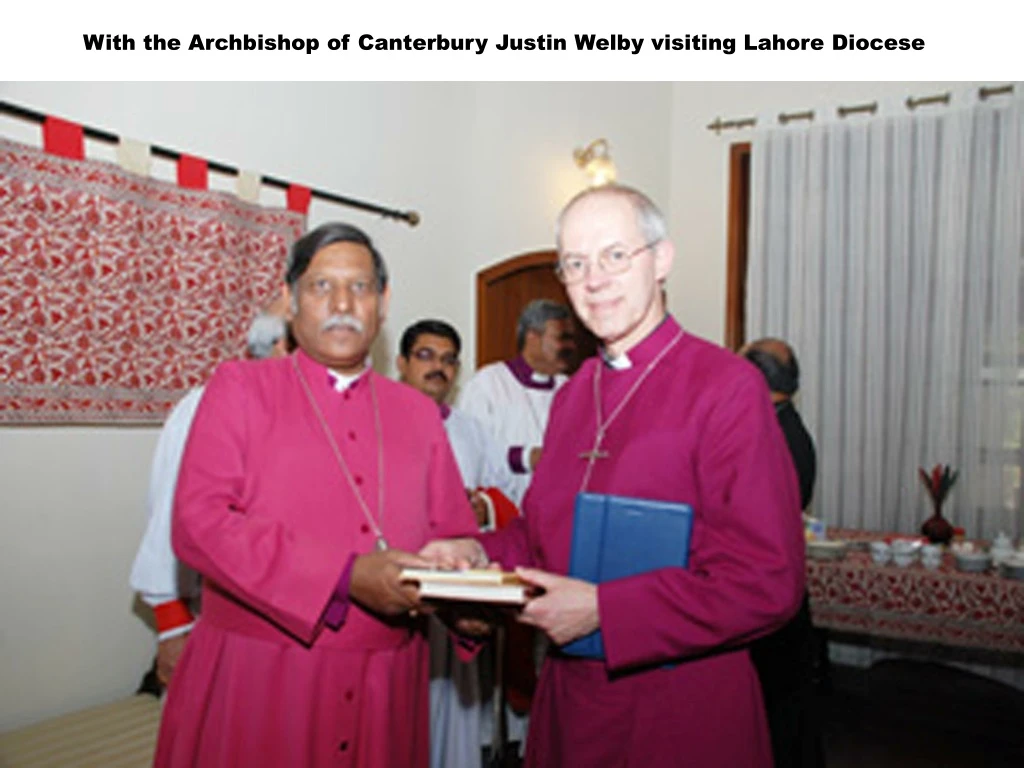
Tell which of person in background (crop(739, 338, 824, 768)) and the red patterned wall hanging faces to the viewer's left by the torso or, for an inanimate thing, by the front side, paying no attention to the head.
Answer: the person in background

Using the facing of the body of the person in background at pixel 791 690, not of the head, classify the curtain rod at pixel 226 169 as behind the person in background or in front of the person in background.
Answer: in front

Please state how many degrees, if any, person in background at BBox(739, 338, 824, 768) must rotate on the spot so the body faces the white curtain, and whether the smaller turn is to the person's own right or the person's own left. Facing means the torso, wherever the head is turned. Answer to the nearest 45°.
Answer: approximately 90° to the person's own right

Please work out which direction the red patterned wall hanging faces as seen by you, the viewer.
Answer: facing the viewer and to the right of the viewer

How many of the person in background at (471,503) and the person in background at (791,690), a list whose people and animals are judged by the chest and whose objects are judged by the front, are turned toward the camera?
1

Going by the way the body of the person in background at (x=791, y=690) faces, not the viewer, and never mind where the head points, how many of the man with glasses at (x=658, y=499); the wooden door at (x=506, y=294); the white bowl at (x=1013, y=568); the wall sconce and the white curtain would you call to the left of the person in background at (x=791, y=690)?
1

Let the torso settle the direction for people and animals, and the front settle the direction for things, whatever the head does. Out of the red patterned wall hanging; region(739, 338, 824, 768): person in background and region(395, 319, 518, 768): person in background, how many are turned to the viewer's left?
1

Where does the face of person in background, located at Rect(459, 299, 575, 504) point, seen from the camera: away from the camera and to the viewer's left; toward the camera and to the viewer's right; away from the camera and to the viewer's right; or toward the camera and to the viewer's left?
toward the camera and to the viewer's right

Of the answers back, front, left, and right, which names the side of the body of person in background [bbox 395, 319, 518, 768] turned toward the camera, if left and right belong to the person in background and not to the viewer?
front

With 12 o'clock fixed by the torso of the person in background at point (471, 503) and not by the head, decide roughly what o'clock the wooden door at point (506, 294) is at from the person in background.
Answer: The wooden door is roughly at 6 o'clock from the person in background.

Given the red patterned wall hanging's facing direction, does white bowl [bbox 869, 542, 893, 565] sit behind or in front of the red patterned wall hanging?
in front

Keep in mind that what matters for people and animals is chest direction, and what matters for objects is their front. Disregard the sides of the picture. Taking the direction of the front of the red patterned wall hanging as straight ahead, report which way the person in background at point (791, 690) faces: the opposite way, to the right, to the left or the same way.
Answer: the opposite way
